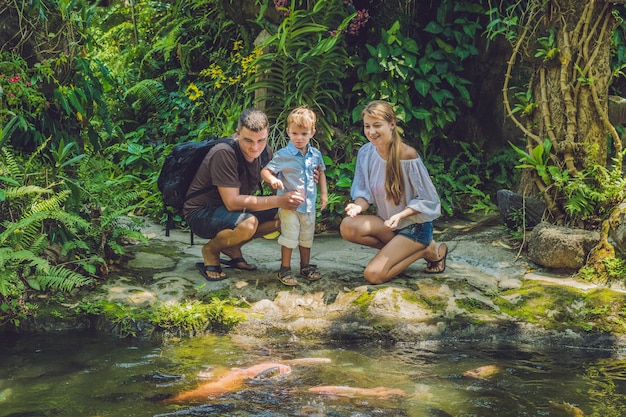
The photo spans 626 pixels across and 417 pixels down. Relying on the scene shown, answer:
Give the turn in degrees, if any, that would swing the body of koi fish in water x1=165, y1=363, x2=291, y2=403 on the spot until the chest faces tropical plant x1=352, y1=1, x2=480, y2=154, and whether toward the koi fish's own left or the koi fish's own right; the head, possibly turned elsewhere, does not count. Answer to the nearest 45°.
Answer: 0° — it already faces it

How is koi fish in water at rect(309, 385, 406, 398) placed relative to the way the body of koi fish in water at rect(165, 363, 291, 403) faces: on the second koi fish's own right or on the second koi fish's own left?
on the second koi fish's own right

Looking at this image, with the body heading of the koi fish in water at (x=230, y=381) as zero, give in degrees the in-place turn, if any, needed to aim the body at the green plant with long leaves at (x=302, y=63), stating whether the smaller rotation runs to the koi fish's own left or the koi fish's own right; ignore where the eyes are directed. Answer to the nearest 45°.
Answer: approximately 45° to the koi fish's own left

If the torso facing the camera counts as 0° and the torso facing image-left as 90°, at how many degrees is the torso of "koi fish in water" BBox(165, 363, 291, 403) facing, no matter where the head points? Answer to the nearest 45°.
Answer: approximately 225°

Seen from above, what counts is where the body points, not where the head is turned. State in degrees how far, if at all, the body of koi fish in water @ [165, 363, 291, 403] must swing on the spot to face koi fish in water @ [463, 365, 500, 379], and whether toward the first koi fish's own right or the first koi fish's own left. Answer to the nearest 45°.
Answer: approximately 45° to the first koi fish's own right

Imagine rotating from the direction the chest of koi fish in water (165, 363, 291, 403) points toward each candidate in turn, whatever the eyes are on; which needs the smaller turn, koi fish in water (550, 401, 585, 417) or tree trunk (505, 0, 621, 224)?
the tree trunk

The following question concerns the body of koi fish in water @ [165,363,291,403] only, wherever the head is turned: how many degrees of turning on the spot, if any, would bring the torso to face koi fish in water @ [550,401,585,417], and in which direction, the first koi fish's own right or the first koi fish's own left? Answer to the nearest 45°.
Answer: approximately 45° to the first koi fish's own right

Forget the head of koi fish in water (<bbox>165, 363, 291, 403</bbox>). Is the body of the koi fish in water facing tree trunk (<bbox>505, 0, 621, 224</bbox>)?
yes
